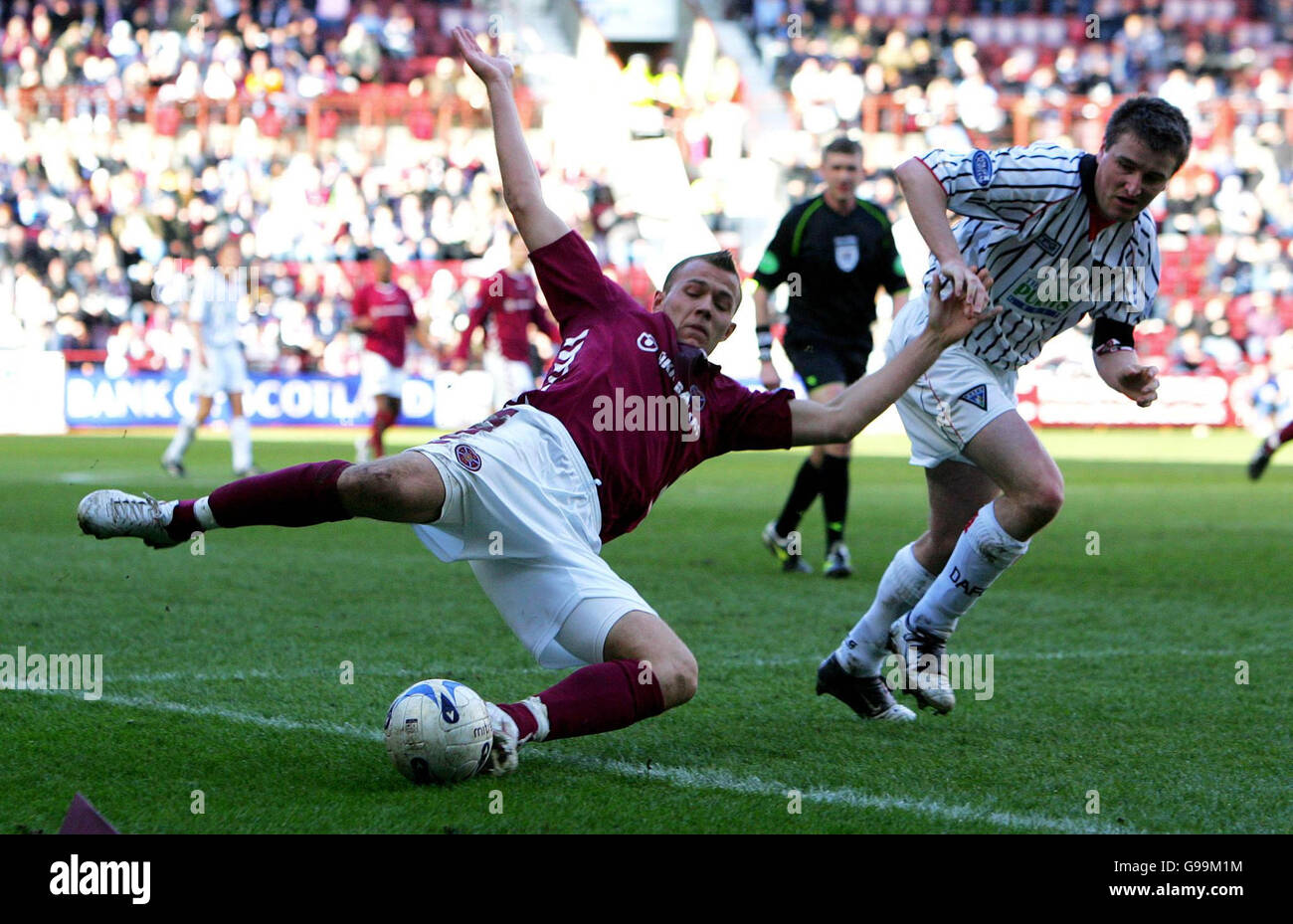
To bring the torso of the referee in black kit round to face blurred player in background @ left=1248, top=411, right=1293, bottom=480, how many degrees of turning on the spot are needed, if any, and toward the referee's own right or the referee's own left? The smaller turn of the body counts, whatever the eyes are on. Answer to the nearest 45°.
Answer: approximately 135° to the referee's own left

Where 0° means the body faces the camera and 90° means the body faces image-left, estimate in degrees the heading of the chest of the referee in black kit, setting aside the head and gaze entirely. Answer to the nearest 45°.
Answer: approximately 0°

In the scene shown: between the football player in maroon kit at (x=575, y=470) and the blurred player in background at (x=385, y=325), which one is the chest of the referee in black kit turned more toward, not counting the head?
the football player in maroon kit

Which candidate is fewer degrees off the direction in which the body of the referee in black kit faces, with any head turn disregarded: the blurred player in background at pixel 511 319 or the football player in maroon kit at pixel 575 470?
the football player in maroon kit

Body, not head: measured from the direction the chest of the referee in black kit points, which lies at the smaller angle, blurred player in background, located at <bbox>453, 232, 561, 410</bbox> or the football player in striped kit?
the football player in striped kit

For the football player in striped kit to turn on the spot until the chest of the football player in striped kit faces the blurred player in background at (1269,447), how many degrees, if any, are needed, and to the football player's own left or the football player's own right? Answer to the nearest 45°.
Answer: approximately 135° to the football player's own left
